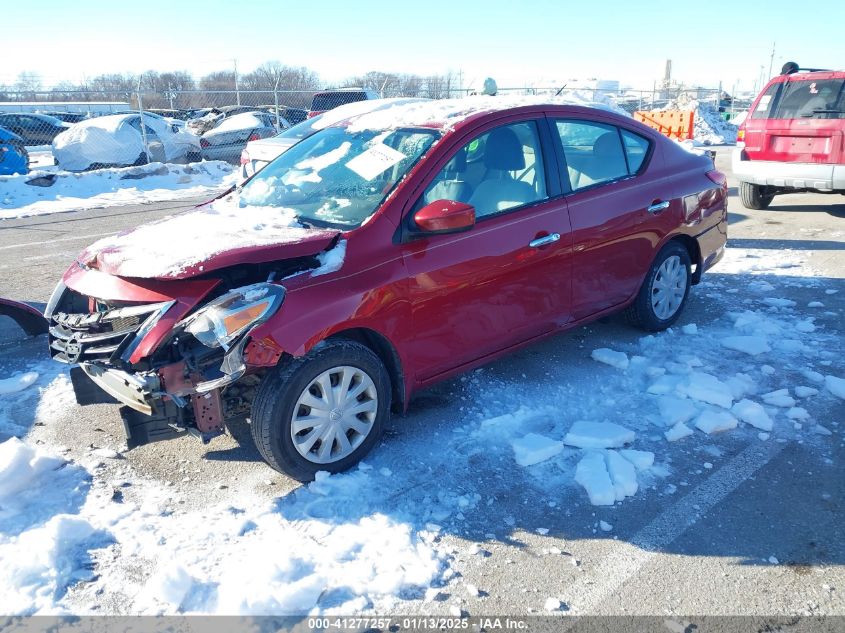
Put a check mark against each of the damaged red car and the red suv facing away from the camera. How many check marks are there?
1

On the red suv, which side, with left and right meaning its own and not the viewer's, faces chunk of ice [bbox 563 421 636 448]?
back

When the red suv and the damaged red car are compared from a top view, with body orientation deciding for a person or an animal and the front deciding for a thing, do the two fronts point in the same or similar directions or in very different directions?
very different directions

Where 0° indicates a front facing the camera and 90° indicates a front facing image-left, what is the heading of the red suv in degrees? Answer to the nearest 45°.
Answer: approximately 180°

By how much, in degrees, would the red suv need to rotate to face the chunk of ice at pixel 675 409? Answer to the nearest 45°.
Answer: approximately 180°

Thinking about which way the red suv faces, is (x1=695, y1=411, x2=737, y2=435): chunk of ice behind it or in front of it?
behind

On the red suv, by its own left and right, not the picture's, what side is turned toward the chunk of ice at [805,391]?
back

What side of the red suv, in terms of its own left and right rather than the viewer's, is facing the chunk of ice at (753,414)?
back

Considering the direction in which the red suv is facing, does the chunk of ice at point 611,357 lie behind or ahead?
behind
